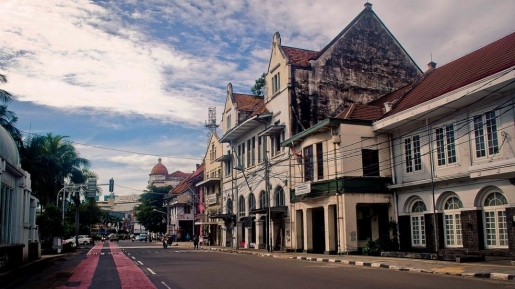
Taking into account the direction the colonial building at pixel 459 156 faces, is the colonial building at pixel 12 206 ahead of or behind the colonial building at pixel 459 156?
ahead

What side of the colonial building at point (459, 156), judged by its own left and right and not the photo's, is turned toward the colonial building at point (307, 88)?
right

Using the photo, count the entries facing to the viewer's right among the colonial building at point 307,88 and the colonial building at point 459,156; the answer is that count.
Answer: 0

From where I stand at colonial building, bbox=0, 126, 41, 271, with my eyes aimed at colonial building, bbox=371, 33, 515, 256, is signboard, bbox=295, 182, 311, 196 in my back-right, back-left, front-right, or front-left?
front-left

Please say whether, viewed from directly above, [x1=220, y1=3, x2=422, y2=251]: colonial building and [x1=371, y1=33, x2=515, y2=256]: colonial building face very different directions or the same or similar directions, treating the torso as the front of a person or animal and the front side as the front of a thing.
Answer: same or similar directions

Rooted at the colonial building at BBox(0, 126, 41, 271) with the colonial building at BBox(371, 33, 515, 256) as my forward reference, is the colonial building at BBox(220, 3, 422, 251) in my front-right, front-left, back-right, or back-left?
front-left

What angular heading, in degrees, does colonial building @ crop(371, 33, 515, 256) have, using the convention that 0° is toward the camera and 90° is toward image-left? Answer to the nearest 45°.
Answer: approximately 45°

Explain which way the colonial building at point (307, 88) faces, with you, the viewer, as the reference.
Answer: facing the viewer and to the left of the viewer

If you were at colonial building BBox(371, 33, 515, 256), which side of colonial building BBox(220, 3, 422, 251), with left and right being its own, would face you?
left

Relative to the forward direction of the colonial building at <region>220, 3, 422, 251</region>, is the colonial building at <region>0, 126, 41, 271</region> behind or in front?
in front
